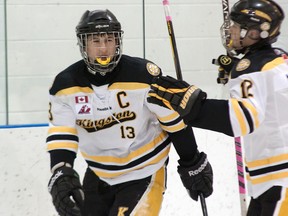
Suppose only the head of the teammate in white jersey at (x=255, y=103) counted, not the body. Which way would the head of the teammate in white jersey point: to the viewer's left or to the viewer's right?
to the viewer's left

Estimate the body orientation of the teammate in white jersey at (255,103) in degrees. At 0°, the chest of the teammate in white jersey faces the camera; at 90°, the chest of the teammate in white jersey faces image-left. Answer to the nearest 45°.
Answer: approximately 90°

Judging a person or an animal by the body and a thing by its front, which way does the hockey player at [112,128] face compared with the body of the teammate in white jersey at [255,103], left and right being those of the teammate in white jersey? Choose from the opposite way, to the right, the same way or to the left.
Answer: to the left

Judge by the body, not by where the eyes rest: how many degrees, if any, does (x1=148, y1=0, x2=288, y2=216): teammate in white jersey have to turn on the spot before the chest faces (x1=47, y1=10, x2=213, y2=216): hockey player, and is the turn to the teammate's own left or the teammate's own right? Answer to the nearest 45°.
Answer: approximately 45° to the teammate's own right

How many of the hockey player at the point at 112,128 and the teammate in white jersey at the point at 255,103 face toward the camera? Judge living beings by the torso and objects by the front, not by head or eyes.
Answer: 1

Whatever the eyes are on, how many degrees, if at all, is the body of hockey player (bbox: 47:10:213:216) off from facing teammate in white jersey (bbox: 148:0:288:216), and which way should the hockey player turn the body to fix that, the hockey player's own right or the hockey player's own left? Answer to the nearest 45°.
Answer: approximately 45° to the hockey player's own left

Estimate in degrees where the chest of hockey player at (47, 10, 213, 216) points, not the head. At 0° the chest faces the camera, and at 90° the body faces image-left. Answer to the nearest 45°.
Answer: approximately 0°
